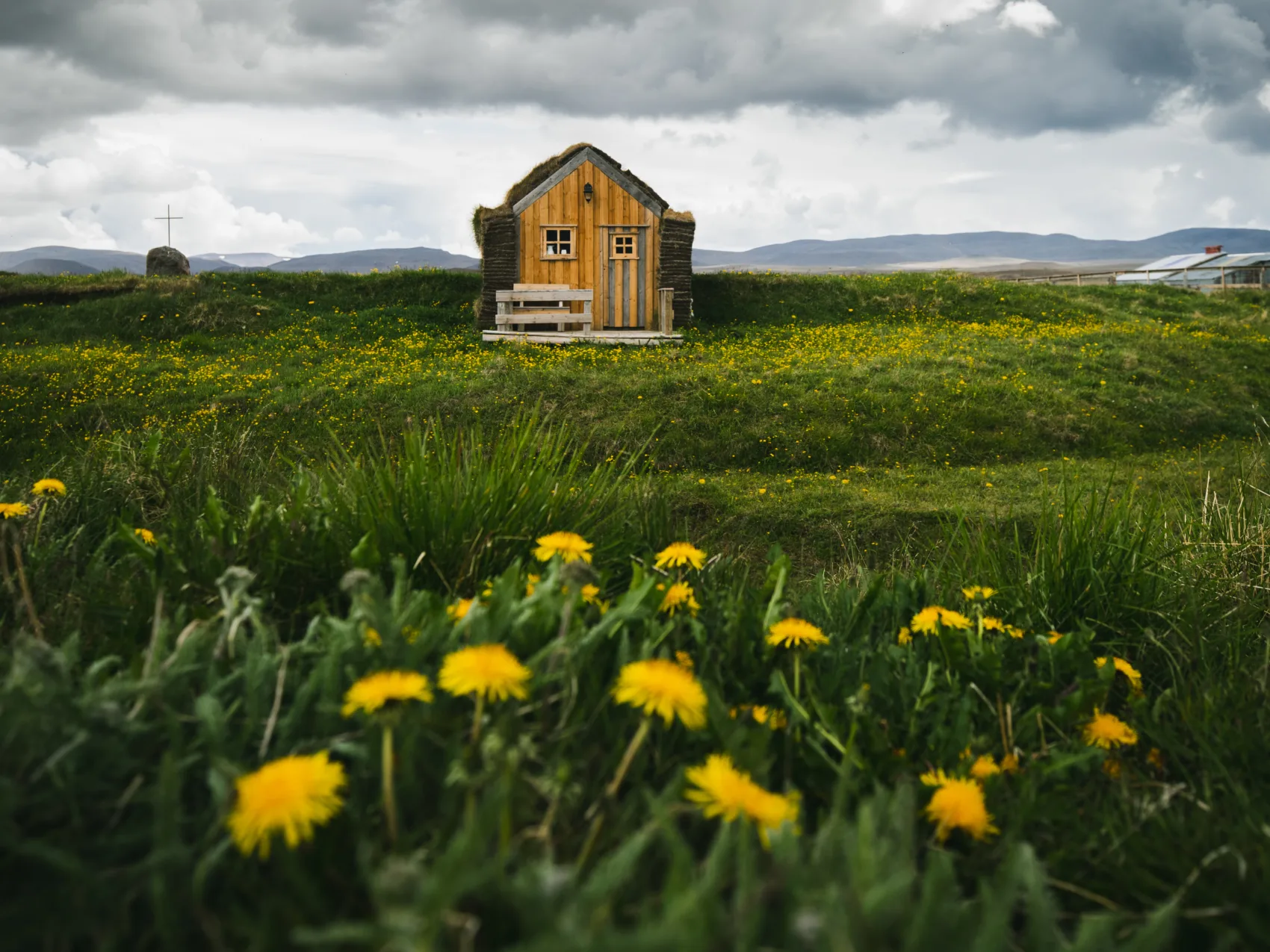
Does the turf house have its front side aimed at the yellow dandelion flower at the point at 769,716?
yes

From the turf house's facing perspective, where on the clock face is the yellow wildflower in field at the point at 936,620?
The yellow wildflower in field is roughly at 12 o'clock from the turf house.

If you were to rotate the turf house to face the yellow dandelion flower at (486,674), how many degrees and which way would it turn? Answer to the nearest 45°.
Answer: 0° — it already faces it

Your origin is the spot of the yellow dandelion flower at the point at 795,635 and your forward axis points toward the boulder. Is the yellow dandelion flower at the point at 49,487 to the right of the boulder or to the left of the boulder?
left

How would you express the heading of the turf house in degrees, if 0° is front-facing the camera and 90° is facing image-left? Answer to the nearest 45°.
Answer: approximately 0°

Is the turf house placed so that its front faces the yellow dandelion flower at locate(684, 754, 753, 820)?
yes

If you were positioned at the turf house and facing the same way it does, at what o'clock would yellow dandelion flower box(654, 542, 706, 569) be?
The yellow dandelion flower is roughly at 12 o'clock from the turf house.

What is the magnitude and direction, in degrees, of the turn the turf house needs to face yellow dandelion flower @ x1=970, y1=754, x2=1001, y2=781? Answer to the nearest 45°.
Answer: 0° — it already faces it
